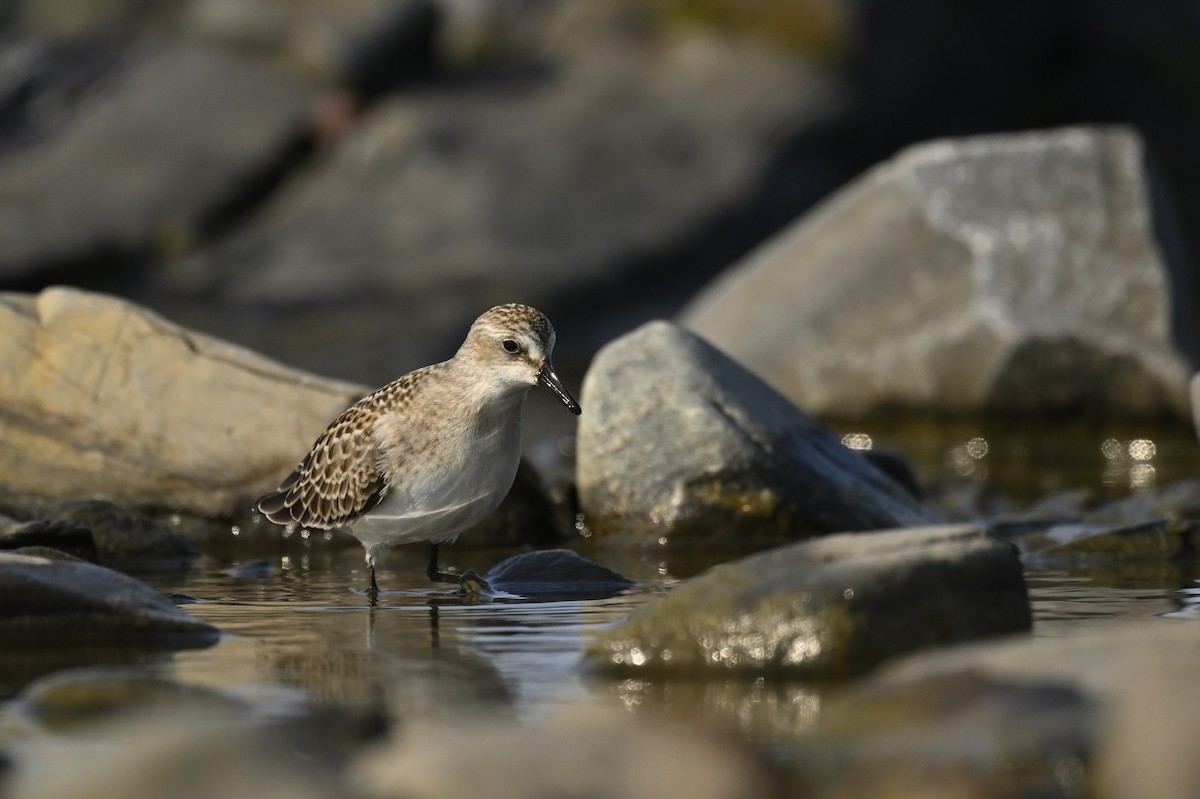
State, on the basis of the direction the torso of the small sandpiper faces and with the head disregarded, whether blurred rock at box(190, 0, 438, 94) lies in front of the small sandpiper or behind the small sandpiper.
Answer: behind

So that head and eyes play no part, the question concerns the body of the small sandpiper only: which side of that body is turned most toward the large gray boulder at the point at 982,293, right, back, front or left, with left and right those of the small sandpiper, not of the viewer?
left

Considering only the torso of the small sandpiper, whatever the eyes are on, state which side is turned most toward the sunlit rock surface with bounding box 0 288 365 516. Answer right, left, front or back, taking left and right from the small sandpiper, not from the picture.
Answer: back

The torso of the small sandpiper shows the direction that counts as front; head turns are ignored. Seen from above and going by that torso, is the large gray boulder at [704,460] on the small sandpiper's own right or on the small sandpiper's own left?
on the small sandpiper's own left

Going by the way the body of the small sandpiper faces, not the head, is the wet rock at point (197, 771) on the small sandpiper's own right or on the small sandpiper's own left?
on the small sandpiper's own right

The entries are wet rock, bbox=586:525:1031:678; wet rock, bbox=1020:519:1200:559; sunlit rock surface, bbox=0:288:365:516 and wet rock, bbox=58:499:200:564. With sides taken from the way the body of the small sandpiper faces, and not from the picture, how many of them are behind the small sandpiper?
2

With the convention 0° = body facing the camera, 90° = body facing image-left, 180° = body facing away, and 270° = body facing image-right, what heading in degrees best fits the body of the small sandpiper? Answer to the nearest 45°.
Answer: approximately 315°

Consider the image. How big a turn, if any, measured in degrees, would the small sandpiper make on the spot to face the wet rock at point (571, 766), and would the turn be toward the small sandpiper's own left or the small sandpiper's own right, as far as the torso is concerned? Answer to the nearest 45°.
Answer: approximately 45° to the small sandpiper's own right
